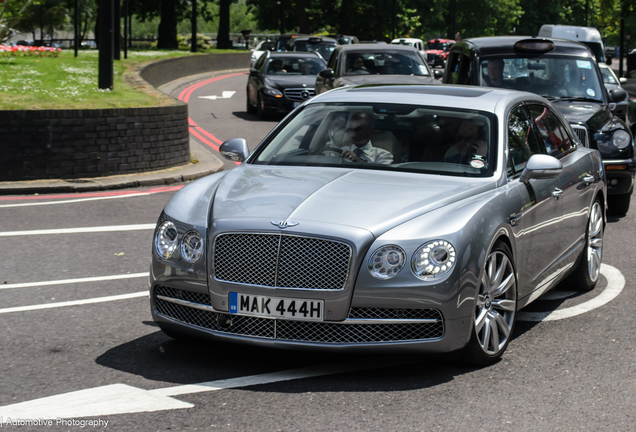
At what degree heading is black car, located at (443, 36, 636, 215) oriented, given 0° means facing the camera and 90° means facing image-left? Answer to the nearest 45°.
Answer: approximately 315°

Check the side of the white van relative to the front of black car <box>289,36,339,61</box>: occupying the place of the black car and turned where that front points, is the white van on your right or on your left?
on your left

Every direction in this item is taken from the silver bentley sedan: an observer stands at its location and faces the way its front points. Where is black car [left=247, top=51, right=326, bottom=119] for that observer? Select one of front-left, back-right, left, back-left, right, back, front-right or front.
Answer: back-right

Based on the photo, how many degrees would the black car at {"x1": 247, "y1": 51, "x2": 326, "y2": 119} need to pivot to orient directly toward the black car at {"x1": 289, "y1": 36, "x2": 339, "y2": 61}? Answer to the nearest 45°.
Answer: approximately 135° to its left

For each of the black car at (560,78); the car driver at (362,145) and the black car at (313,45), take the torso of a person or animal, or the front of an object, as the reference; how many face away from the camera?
0

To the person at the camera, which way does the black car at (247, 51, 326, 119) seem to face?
facing the viewer and to the right of the viewer

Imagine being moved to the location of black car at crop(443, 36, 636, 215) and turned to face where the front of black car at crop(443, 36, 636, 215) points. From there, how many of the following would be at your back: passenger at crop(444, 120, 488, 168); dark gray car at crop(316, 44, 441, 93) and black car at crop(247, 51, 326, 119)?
2

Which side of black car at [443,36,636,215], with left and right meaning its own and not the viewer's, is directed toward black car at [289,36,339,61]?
back

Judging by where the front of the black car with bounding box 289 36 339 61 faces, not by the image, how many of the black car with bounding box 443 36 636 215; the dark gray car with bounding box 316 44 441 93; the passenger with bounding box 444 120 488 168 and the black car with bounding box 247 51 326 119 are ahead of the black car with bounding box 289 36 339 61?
4

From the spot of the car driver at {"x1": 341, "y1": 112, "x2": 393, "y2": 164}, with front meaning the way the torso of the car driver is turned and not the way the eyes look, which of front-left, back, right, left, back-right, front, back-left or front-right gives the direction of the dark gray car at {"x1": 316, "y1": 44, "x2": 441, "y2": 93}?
back-right

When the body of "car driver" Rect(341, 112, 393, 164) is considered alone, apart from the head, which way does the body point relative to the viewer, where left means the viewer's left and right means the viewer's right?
facing the viewer and to the left of the viewer

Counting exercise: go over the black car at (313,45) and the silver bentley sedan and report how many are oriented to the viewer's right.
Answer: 0

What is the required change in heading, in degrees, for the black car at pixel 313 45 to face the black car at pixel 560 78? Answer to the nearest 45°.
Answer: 0° — it already faces it

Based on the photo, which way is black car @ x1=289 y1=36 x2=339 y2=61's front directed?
toward the camera

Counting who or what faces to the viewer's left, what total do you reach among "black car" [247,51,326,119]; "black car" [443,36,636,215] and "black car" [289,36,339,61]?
0
